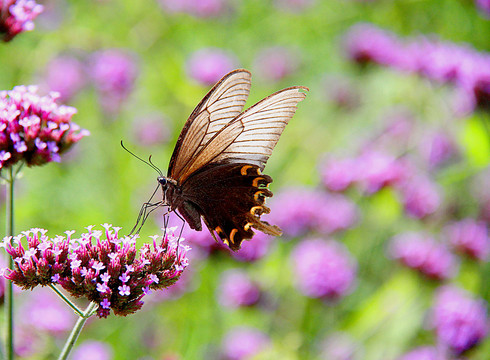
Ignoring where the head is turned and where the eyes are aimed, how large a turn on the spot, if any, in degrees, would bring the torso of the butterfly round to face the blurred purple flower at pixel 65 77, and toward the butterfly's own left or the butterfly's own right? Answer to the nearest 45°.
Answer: approximately 45° to the butterfly's own right

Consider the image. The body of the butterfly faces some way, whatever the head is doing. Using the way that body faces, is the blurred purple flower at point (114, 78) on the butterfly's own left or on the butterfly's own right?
on the butterfly's own right

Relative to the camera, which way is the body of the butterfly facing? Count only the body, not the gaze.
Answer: to the viewer's left

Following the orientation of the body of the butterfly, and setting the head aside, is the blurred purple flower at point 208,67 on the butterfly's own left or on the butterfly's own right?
on the butterfly's own right
